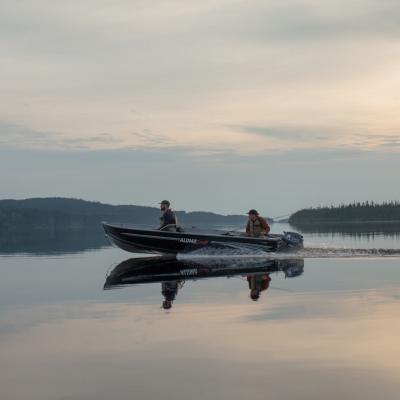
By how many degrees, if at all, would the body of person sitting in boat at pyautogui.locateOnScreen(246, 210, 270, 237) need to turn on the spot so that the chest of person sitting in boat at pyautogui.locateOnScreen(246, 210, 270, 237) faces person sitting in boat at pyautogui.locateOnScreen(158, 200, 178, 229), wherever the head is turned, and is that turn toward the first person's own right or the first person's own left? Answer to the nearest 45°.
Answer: approximately 45° to the first person's own right

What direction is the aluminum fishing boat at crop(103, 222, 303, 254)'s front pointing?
to the viewer's left

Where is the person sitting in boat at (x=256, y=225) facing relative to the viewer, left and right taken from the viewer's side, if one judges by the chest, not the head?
facing the viewer and to the left of the viewer

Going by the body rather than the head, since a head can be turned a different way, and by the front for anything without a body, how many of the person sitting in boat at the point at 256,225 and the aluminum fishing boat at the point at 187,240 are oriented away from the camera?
0
